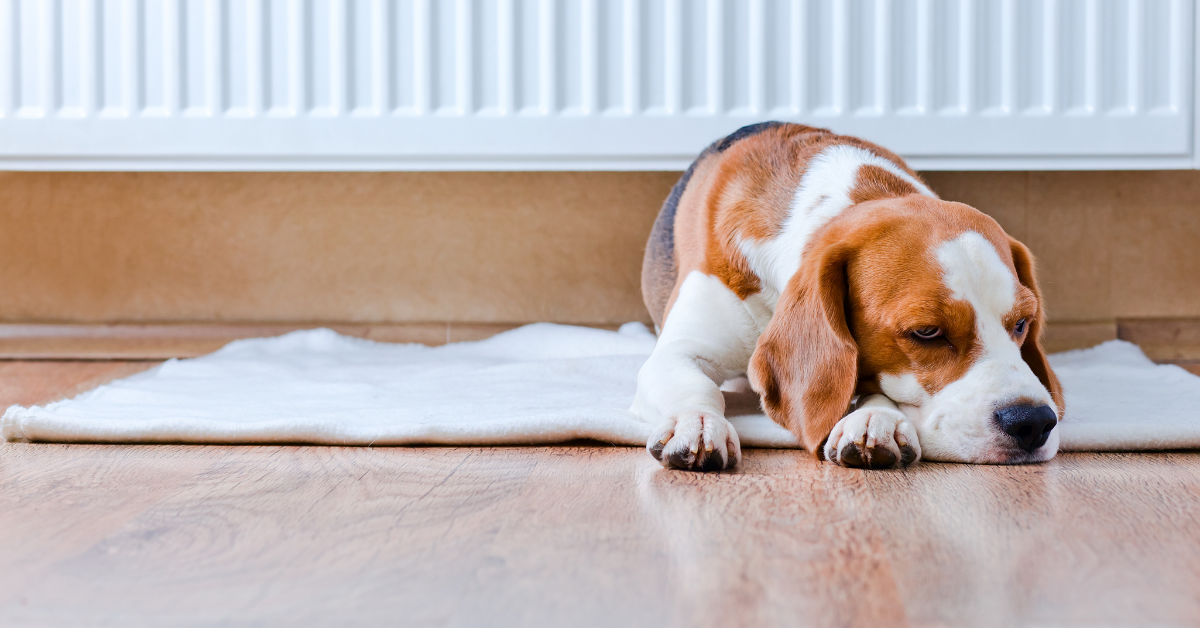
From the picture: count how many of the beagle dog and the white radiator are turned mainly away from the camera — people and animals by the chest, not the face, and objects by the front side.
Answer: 0

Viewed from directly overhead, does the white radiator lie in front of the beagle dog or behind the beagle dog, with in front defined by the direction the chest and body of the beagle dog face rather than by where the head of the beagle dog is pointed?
behind

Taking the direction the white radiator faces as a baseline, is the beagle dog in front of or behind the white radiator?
in front
